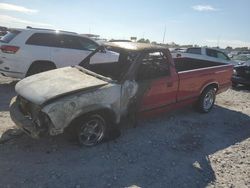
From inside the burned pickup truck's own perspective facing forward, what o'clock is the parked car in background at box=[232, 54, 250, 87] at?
The parked car in background is roughly at 6 o'clock from the burned pickup truck.

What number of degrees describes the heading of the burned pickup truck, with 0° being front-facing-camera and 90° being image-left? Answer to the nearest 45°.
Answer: approximately 45°

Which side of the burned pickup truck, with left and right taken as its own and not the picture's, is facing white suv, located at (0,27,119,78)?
right
